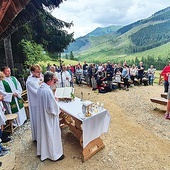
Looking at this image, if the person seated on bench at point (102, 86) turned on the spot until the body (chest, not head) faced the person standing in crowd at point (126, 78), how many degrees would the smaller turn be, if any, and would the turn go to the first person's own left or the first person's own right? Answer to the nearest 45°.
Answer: approximately 90° to the first person's own left

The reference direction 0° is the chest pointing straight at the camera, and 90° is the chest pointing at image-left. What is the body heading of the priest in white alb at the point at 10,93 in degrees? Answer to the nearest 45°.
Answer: approximately 315°

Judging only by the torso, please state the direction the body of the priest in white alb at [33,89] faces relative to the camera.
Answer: to the viewer's right

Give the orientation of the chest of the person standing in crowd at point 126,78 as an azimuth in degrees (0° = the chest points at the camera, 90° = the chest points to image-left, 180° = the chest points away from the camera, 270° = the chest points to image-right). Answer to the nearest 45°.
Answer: approximately 45°

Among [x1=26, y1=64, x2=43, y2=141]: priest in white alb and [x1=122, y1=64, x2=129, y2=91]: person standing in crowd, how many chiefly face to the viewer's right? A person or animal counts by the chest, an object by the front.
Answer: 1

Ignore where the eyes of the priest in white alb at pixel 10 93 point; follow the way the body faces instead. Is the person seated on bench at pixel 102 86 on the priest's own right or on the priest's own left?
on the priest's own left

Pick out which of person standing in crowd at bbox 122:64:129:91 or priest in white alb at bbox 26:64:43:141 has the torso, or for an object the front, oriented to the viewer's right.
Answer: the priest in white alb

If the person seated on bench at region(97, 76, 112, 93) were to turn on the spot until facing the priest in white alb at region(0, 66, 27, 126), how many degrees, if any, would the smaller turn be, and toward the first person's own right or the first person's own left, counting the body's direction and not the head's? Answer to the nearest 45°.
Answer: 0° — they already face them

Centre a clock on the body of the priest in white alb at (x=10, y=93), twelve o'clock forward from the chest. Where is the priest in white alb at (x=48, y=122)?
the priest in white alb at (x=48, y=122) is roughly at 1 o'clock from the priest in white alb at (x=10, y=93).
